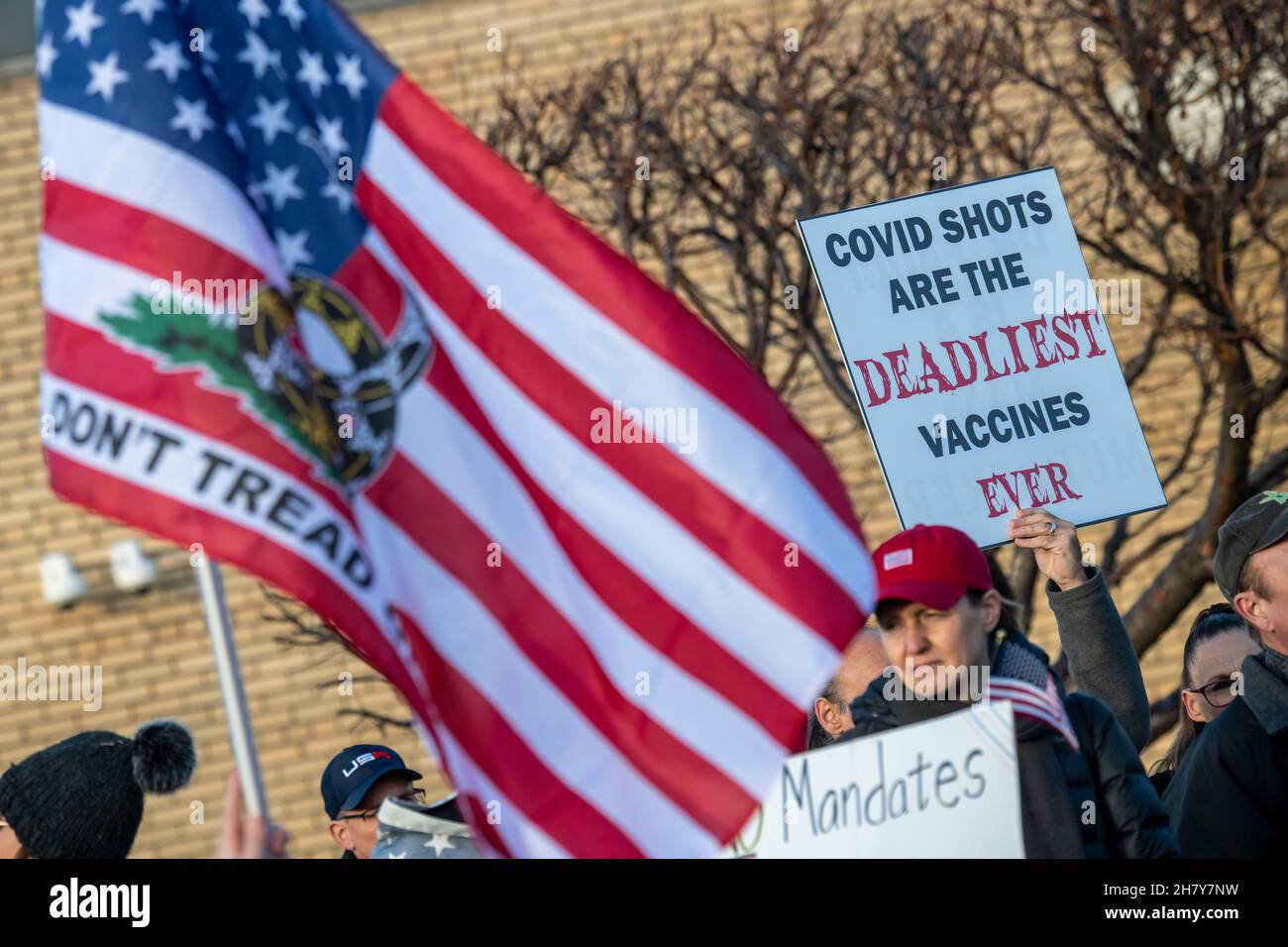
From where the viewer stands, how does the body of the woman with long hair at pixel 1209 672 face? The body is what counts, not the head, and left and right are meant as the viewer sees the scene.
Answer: facing the viewer and to the right of the viewer

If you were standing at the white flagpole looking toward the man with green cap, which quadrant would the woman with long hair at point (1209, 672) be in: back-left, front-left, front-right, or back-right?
front-left

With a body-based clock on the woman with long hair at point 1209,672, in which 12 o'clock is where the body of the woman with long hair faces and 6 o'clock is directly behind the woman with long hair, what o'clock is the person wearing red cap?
The person wearing red cap is roughly at 2 o'clock from the woman with long hair.

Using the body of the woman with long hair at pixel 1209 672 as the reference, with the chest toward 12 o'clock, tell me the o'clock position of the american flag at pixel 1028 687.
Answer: The american flag is roughly at 2 o'clock from the woman with long hair.

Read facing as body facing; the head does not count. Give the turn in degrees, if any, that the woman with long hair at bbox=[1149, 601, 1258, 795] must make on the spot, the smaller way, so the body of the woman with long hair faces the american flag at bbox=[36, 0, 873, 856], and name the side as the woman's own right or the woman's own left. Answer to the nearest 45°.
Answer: approximately 90° to the woman's own right

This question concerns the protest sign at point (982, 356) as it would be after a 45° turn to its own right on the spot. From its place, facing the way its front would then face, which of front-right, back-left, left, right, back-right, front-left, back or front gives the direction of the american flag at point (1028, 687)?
front-left

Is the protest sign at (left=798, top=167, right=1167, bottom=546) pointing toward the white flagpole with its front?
no

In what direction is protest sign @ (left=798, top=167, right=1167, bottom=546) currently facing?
toward the camera

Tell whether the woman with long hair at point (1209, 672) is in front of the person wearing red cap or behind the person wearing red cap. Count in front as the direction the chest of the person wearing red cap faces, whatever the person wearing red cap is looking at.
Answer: behind

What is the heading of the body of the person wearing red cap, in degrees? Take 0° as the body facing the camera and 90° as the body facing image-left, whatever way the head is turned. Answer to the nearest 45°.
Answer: approximately 45°

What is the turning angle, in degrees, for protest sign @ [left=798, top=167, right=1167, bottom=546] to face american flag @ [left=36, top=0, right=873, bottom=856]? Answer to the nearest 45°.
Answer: approximately 45° to its right
